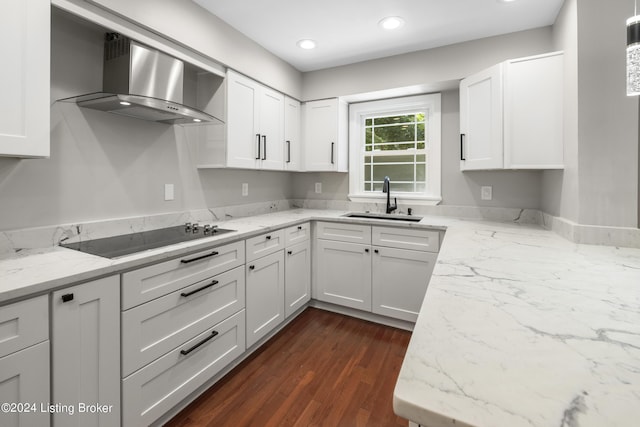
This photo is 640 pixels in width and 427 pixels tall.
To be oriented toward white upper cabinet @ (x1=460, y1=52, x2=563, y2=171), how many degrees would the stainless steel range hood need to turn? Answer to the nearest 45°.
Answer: approximately 45° to its left

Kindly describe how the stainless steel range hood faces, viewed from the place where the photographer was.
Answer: facing the viewer and to the right of the viewer

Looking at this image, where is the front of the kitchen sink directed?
toward the camera

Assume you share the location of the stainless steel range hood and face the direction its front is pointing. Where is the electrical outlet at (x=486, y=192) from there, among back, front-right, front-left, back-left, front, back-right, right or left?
front-left

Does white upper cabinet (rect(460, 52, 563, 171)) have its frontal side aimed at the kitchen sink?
no

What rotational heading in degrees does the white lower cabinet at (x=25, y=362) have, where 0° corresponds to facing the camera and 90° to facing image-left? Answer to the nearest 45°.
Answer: approximately 315°

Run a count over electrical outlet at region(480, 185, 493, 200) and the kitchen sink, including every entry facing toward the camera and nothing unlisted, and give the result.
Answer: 2

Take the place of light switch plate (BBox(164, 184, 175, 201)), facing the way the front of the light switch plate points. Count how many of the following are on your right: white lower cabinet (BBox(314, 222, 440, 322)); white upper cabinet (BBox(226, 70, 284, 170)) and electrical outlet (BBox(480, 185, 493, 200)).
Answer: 0

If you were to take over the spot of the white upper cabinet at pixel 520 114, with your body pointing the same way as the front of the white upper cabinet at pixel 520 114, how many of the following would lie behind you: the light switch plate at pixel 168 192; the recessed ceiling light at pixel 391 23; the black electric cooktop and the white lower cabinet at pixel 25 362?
0

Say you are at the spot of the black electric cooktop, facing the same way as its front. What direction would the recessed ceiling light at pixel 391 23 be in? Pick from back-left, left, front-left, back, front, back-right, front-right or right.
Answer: front-left

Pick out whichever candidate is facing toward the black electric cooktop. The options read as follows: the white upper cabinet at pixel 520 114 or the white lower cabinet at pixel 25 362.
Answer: the white upper cabinet

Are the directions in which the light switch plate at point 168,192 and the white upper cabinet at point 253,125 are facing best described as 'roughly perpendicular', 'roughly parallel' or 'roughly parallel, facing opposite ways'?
roughly parallel

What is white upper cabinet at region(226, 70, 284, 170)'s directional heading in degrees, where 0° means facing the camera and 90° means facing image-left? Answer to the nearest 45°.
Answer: approximately 315°

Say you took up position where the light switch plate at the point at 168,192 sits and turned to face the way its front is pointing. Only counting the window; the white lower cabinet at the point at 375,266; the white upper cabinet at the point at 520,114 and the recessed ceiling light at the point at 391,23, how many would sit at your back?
0

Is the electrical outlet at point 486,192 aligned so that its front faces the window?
no
